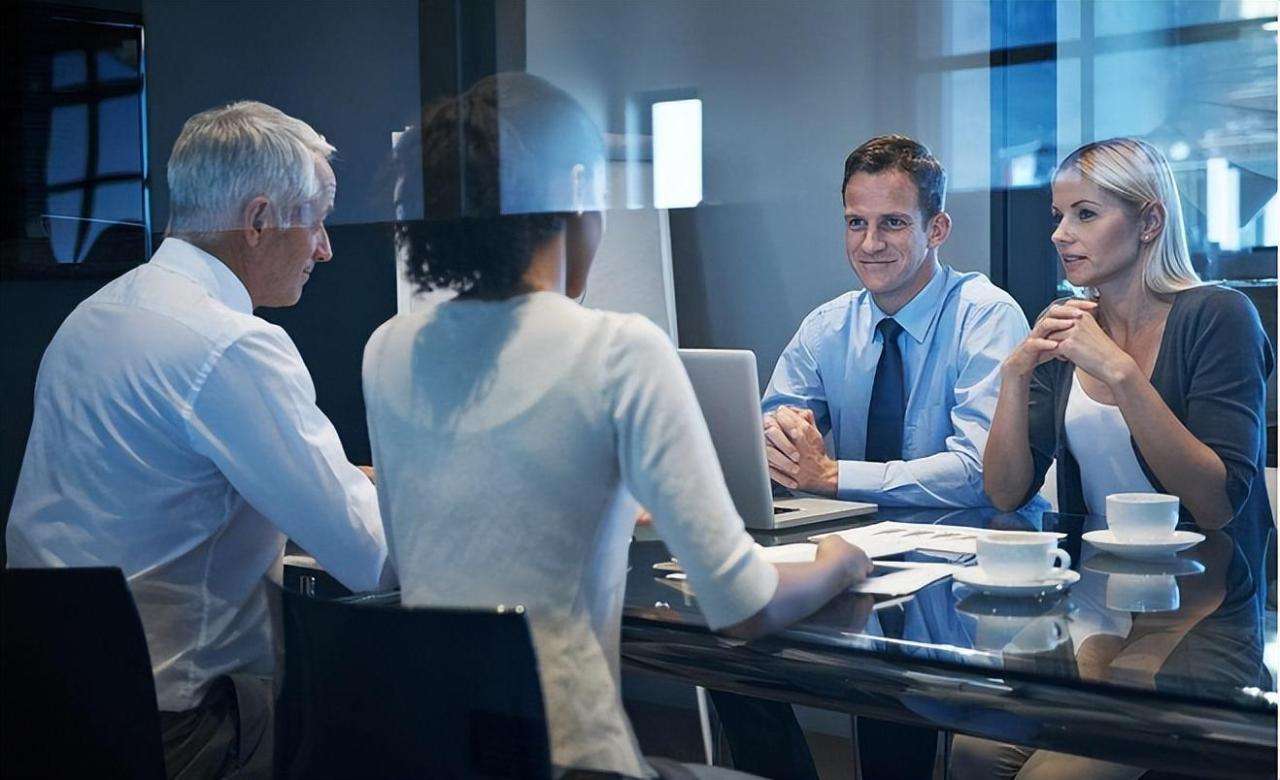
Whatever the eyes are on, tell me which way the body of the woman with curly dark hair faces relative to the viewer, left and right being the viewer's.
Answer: facing away from the viewer and to the right of the viewer

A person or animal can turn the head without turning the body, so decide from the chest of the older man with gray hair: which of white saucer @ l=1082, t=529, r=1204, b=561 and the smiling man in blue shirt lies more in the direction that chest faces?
the smiling man in blue shirt

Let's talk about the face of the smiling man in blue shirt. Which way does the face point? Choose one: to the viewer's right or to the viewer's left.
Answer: to the viewer's left

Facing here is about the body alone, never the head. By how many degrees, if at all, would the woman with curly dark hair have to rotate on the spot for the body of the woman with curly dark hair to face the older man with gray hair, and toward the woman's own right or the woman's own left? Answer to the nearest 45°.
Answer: approximately 90° to the woman's own left

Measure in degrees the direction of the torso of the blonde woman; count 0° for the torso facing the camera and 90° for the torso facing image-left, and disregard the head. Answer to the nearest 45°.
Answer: approximately 45°

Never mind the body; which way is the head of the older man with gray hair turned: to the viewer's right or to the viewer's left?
to the viewer's right
